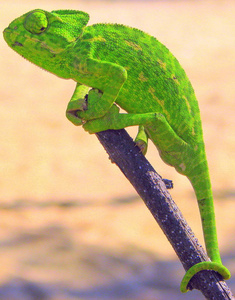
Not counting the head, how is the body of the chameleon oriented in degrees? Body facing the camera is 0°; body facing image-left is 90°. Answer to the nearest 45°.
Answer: approximately 90°
